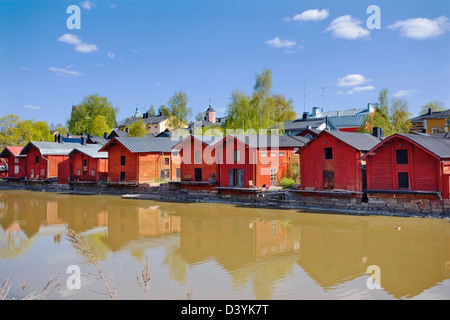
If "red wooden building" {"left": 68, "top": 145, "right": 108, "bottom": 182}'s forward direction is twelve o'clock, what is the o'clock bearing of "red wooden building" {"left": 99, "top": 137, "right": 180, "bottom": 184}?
"red wooden building" {"left": 99, "top": 137, "right": 180, "bottom": 184} is roughly at 9 o'clock from "red wooden building" {"left": 68, "top": 145, "right": 108, "bottom": 182}.

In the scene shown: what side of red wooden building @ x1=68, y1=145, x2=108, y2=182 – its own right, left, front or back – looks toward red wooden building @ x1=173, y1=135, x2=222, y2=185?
left

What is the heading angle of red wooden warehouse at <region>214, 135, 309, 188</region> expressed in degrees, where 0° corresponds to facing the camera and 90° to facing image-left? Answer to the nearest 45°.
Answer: approximately 0°

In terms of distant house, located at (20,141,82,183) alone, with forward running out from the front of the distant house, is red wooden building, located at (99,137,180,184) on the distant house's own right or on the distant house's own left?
on the distant house's own left

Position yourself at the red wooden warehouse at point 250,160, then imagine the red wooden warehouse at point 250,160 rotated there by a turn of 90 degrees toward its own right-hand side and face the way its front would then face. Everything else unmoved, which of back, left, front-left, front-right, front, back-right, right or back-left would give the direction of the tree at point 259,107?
right

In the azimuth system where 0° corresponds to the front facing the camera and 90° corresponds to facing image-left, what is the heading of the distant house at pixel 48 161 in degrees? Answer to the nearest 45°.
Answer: approximately 45°

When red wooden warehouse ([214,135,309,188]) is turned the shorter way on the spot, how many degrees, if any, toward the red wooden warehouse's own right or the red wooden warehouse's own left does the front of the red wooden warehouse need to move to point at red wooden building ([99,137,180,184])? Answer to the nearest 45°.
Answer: approximately 135° to the red wooden warehouse's own right

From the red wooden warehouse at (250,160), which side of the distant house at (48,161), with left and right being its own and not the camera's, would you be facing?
left

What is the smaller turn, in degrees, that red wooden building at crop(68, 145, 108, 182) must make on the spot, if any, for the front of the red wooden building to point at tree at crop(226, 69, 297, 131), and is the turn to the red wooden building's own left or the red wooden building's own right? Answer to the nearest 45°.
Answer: approximately 135° to the red wooden building's own left

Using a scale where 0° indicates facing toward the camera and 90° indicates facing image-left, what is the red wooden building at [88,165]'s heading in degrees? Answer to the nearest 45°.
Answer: approximately 45°

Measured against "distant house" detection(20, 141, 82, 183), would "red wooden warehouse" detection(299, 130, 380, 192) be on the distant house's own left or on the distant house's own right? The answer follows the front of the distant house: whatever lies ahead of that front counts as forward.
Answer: on the distant house's own left

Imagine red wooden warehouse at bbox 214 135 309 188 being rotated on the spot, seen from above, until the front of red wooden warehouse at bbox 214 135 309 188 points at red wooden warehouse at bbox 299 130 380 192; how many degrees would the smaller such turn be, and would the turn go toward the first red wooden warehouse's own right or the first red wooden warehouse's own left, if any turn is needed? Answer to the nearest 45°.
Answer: approximately 45° to the first red wooden warehouse's own left
